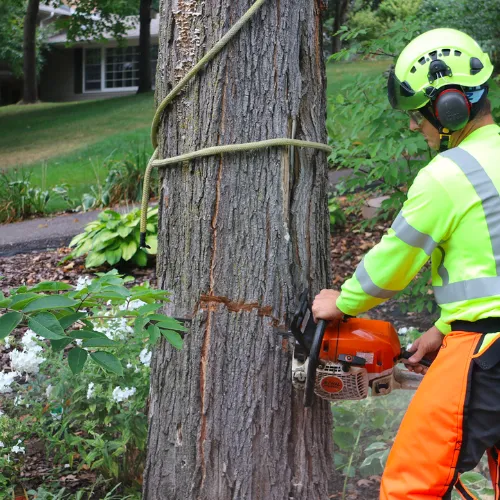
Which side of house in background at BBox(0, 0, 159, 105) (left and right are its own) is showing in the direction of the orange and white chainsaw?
front

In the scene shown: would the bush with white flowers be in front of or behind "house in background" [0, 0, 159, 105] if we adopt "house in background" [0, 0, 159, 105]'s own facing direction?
in front

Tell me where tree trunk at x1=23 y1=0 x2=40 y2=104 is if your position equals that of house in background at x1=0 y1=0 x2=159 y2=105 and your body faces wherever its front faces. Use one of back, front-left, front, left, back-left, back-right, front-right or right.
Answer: front

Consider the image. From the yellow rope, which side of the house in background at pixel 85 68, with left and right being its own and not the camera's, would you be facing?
front

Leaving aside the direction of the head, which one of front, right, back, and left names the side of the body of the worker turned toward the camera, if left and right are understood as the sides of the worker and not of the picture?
left

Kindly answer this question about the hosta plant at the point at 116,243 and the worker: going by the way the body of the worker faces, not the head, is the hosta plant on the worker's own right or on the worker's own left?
on the worker's own right

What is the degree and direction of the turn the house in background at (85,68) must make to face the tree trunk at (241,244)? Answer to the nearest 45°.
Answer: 0° — it already faces it

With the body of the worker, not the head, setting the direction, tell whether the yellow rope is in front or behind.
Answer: in front

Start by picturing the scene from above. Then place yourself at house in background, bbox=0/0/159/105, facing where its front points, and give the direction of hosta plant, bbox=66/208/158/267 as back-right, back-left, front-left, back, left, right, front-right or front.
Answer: front

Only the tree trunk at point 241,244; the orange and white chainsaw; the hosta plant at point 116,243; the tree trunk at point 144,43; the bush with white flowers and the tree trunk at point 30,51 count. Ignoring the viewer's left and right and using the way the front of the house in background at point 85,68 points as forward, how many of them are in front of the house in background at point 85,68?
6

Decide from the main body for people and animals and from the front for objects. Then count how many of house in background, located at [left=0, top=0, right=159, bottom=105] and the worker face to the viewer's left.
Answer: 1

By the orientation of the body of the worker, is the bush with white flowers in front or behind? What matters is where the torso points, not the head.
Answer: in front

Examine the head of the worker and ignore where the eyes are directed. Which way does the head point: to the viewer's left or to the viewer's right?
to the viewer's left

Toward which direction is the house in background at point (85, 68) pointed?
toward the camera
